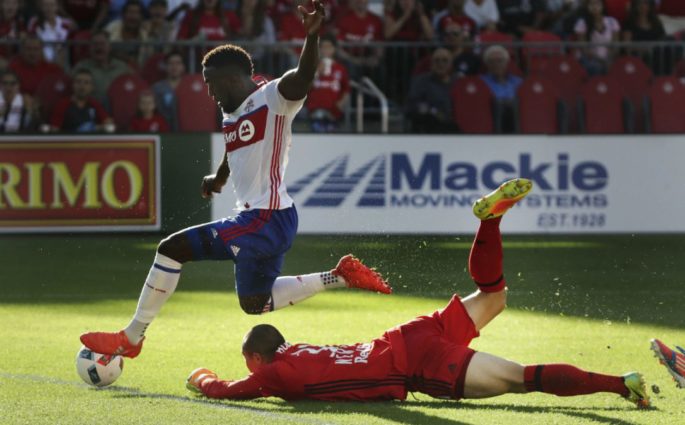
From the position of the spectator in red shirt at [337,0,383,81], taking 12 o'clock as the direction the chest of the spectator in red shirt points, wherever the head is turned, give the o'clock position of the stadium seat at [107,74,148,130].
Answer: The stadium seat is roughly at 2 o'clock from the spectator in red shirt.

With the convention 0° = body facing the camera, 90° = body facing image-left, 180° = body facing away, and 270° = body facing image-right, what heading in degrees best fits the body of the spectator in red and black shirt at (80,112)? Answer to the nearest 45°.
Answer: approximately 0°

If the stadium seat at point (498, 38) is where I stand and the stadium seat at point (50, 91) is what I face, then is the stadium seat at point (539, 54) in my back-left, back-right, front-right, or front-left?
back-left

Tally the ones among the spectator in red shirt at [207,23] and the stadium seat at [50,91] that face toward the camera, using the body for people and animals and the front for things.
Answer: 2

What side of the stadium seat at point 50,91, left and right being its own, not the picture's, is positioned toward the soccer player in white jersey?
front

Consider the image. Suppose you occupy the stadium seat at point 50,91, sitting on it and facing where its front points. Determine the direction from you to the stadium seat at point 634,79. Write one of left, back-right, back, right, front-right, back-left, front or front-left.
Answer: left

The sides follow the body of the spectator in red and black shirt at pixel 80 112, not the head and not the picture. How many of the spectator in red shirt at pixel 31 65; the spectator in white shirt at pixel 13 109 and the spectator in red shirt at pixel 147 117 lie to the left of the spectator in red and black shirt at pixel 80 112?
1

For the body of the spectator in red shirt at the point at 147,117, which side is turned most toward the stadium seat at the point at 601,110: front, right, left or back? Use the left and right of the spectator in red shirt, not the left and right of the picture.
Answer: left

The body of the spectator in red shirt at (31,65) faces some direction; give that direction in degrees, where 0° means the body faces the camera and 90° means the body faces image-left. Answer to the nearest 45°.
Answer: approximately 0°
